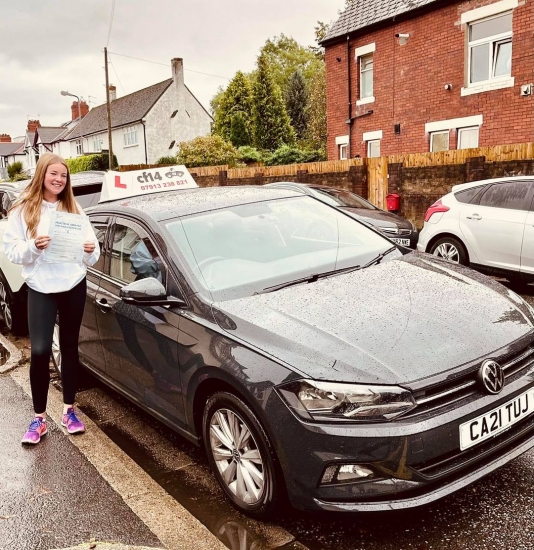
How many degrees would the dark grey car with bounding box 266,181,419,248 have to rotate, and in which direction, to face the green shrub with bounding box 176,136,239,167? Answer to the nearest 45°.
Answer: approximately 135° to its left

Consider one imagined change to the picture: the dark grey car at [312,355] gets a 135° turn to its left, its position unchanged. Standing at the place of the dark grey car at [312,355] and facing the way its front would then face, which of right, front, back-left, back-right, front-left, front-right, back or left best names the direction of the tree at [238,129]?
front

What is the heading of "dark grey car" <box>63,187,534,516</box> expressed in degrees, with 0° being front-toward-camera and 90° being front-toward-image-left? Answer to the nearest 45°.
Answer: approximately 315°

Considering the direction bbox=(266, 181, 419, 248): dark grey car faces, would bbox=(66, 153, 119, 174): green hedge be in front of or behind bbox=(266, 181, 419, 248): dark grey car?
behind

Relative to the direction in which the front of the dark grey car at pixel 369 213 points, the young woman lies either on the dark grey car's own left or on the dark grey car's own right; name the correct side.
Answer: on the dark grey car's own right

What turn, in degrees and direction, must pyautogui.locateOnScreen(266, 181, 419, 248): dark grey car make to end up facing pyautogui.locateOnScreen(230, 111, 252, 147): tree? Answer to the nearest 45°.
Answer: approximately 135° to its left

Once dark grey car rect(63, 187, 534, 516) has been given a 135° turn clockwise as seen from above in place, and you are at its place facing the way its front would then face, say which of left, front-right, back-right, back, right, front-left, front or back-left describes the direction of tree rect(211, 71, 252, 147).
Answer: right

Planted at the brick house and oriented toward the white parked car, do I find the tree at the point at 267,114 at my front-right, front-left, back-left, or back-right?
back-right

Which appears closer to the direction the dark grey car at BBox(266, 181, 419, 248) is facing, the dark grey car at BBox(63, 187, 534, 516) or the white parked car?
the white parked car

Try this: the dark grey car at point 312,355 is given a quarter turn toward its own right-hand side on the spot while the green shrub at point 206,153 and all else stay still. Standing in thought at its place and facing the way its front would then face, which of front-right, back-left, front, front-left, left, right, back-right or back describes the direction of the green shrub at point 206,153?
back-right
